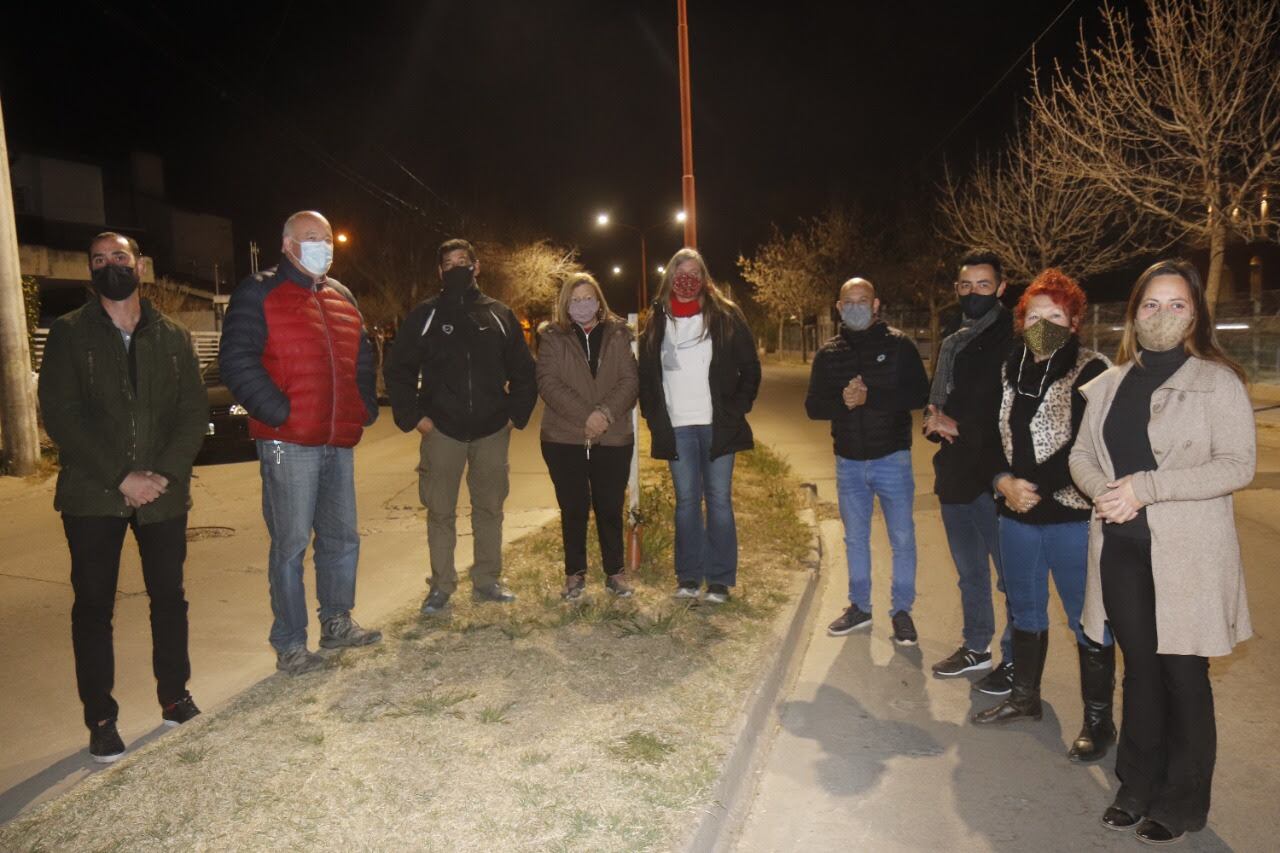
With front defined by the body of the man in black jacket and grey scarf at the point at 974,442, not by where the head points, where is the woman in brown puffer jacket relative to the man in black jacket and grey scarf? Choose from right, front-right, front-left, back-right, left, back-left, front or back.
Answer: front-right

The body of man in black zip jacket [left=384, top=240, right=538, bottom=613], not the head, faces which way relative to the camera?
toward the camera

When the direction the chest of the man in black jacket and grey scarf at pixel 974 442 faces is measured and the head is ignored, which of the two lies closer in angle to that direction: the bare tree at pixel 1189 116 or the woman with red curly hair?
the woman with red curly hair

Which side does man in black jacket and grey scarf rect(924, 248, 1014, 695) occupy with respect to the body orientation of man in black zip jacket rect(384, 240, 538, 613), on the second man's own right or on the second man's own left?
on the second man's own left

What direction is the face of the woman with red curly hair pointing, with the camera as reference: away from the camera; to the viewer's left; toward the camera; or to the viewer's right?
toward the camera

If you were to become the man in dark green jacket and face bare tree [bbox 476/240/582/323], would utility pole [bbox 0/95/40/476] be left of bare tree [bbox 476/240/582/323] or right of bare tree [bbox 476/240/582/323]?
left

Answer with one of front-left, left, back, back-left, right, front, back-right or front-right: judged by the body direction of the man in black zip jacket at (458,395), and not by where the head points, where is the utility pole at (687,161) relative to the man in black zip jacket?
back-left

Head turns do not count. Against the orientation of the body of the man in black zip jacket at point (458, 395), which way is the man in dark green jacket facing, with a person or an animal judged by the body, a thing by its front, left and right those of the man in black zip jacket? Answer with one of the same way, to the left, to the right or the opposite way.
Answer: the same way

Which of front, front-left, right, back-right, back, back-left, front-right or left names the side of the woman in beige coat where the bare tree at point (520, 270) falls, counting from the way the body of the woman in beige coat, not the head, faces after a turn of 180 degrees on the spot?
left

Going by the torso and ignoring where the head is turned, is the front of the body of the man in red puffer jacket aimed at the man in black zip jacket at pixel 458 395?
no

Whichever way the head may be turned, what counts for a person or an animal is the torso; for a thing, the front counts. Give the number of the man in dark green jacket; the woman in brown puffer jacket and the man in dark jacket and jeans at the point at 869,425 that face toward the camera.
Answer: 3

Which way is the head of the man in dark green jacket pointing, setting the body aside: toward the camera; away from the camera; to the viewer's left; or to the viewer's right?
toward the camera

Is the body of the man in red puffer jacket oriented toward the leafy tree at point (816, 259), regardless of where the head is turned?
no

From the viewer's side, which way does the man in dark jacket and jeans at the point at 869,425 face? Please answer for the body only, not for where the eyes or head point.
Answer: toward the camera

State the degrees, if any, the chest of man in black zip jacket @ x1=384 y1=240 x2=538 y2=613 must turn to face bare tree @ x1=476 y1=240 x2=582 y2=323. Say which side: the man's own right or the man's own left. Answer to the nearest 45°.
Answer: approximately 180°

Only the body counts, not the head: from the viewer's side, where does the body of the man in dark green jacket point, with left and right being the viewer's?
facing the viewer

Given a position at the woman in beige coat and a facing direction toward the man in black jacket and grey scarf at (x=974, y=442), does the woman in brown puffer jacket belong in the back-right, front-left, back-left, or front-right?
front-left

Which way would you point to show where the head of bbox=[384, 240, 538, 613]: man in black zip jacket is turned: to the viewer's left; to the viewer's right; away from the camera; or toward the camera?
toward the camera
